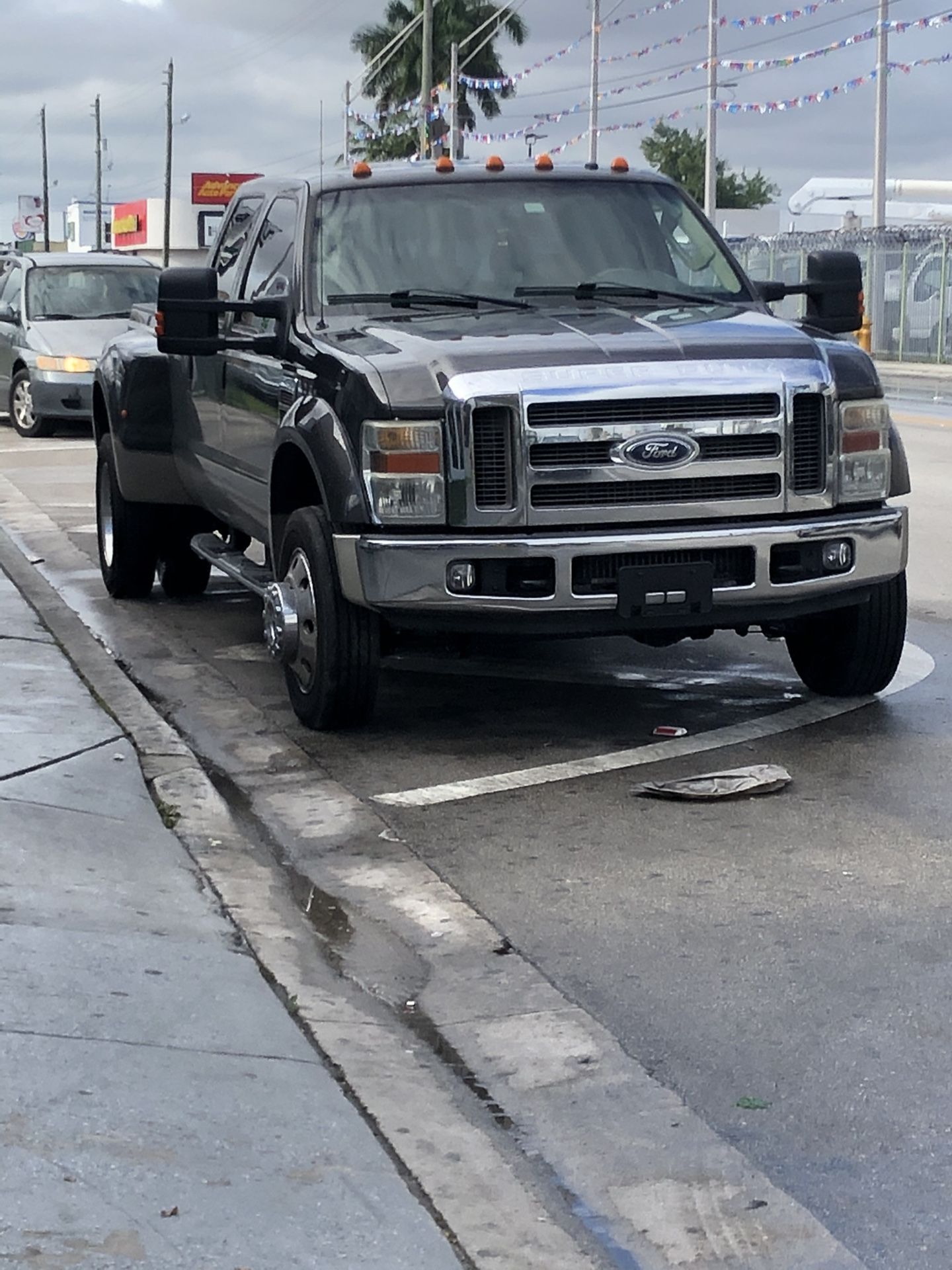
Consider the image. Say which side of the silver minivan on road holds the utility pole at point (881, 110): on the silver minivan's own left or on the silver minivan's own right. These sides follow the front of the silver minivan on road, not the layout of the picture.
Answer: on the silver minivan's own left

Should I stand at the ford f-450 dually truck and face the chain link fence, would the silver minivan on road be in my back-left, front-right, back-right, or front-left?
front-left

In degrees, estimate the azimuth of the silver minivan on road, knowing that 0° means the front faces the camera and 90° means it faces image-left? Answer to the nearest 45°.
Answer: approximately 315°

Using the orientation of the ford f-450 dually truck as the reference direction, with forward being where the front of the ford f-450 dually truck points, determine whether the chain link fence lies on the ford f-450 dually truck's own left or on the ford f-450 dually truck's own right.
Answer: on the ford f-450 dually truck's own left

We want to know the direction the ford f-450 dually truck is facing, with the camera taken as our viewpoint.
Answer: facing the viewer and to the right of the viewer

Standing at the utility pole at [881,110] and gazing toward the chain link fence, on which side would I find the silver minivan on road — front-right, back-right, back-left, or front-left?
front-right

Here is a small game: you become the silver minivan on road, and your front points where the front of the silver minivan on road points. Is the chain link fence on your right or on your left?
on your left

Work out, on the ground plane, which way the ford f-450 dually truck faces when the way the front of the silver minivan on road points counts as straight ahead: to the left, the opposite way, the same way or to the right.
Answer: the same way

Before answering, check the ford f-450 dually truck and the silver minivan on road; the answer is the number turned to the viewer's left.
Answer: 0

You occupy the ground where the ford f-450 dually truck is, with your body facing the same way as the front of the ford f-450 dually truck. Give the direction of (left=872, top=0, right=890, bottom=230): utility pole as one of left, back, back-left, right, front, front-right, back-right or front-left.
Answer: back-left

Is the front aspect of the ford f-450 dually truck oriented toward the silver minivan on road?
no
